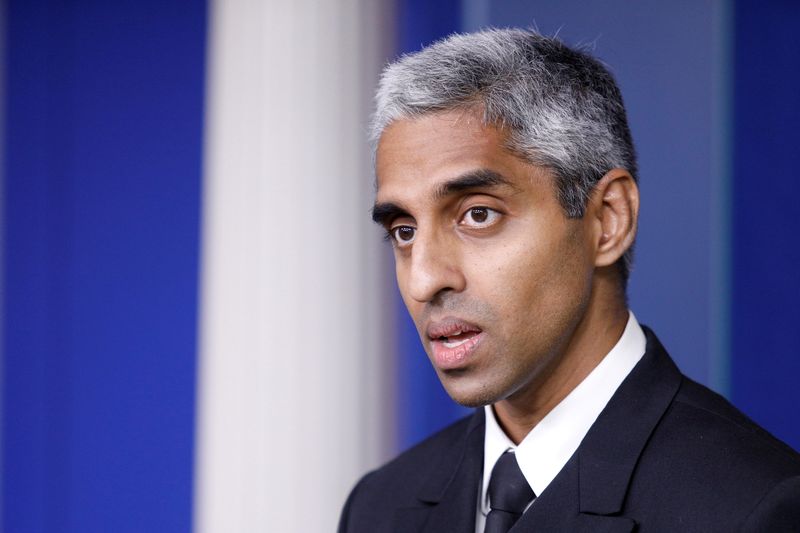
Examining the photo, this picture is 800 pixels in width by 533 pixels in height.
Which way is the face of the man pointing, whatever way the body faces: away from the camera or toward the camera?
toward the camera

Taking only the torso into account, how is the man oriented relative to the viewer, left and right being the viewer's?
facing the viewer and to the left of the viewer

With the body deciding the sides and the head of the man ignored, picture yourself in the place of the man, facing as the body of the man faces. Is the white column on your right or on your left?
on your right
